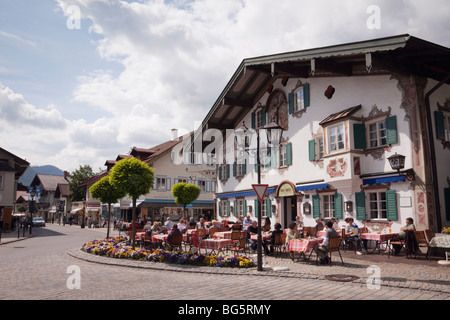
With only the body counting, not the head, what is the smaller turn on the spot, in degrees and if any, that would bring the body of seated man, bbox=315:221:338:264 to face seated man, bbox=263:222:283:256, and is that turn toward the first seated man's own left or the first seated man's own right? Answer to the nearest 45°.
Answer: approximately 45° to the first seated man's own right

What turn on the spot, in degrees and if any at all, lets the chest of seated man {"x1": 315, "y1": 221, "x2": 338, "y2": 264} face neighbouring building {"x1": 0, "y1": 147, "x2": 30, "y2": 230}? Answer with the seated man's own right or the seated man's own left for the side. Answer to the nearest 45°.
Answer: approximately 45° to the seated man's own right

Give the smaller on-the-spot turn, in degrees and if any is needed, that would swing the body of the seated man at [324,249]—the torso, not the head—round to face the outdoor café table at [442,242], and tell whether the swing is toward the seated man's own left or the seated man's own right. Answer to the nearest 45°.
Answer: approximately 180°

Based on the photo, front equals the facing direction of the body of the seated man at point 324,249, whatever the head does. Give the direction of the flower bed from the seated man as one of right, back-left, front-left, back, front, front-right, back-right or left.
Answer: front

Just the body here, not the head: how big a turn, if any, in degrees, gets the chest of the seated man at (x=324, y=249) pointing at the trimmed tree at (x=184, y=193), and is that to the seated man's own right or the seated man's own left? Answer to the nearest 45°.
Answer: approximately 45° to the seated man's own right

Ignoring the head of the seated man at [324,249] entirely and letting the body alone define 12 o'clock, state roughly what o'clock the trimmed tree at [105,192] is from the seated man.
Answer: The trimmed tree is roughly at 1 o'clock from the seated man.

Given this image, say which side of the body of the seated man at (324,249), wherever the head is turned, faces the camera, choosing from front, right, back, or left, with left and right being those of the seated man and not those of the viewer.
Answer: left

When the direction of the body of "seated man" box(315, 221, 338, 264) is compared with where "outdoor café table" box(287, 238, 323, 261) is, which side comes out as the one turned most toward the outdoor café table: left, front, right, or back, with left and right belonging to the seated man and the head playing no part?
front
